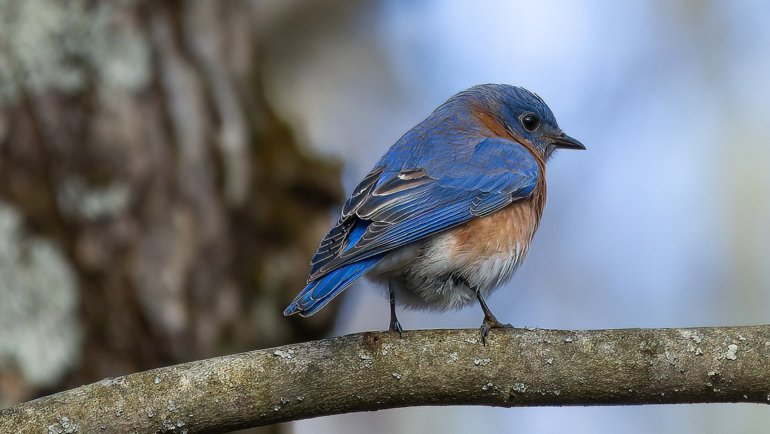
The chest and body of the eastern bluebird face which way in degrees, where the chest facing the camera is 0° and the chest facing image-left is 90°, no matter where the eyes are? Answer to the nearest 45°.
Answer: approximately 270°
